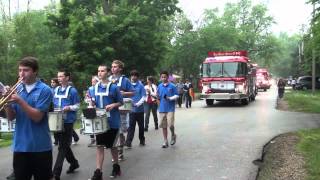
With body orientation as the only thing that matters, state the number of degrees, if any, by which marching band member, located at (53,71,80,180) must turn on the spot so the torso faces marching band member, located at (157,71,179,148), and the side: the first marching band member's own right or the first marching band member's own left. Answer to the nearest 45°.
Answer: approximately 180°

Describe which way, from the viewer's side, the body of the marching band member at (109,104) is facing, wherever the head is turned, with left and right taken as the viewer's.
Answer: facing the viewer and to the left of the viewer

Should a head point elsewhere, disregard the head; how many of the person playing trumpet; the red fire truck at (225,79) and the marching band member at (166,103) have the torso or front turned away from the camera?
0

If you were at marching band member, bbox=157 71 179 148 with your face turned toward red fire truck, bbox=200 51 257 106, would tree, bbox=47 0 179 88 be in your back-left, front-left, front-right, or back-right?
front-left

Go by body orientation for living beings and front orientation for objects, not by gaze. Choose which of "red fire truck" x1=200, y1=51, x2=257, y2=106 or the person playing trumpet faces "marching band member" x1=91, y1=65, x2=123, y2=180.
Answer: the red fire truck

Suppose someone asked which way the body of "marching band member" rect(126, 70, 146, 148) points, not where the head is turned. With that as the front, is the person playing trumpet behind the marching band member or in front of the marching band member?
in front

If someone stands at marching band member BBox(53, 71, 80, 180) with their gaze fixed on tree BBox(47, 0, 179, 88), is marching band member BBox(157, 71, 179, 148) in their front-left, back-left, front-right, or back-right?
front-right

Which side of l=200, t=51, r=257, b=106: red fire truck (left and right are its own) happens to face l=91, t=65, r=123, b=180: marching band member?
front

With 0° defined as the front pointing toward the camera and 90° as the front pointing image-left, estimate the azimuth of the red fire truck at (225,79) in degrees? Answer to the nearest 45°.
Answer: approximately 0°

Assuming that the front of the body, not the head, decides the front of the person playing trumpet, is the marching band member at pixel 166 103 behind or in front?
behind

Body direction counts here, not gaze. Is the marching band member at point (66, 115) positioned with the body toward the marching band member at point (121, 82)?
no

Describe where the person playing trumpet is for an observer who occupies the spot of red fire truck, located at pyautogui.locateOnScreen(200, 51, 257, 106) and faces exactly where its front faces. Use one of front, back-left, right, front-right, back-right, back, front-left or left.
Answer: front

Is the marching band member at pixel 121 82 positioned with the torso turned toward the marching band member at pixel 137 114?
no

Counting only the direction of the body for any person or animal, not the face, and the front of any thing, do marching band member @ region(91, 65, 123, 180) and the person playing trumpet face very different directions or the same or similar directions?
same or similar directions

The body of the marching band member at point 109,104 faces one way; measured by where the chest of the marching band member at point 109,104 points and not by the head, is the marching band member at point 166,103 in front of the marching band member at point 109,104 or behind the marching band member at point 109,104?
behind

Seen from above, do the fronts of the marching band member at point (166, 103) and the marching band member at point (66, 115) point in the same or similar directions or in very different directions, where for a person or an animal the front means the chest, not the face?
same or similar directions

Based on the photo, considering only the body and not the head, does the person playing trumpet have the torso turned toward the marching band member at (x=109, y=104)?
no
